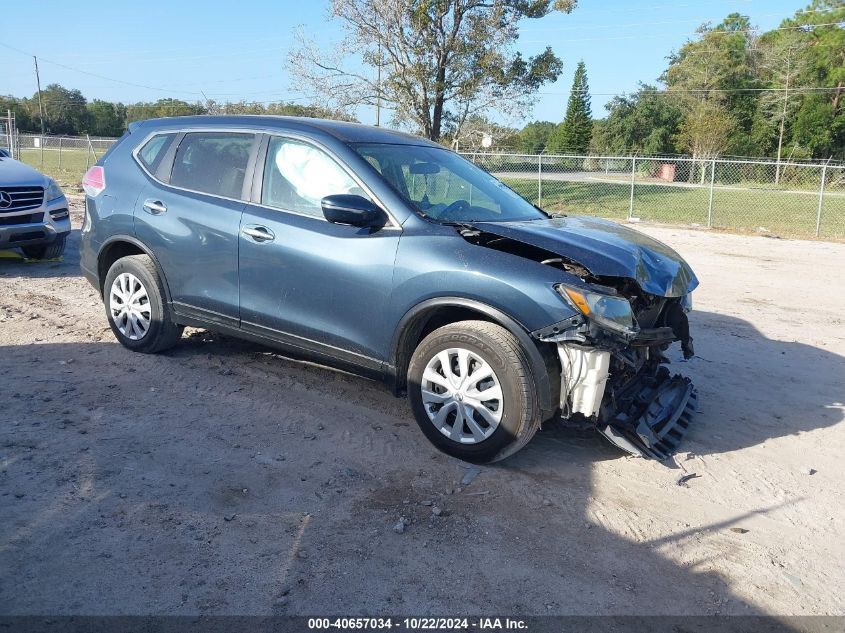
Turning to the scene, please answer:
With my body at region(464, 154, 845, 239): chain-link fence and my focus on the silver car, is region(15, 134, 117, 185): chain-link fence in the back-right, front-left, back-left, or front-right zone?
front-right

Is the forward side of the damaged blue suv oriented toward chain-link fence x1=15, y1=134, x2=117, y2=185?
no

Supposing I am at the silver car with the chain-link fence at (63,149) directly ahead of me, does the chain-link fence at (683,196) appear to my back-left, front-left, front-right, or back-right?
front-right

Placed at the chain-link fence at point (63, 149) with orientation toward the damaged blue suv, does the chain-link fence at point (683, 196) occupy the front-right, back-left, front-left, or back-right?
front-left

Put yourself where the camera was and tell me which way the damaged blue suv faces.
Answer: facing the viewer and to the right of the viewer

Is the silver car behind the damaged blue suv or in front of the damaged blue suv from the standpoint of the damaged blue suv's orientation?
behind

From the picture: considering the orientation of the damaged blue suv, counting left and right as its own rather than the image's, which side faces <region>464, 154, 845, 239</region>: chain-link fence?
left

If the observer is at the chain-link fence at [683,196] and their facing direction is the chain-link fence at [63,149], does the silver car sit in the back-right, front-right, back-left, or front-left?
front-left
